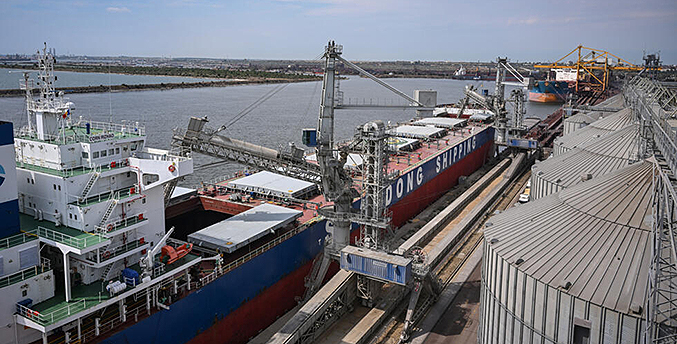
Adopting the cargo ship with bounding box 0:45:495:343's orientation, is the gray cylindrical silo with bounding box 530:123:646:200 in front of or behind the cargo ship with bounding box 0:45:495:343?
in front

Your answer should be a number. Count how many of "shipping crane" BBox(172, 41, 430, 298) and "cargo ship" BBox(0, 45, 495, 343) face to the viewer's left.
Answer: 1

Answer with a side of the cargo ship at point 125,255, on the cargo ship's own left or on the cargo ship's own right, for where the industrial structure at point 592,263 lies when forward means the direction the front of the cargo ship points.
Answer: on the cargo ship's own right

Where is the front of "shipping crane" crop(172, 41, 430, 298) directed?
to the viewer's left

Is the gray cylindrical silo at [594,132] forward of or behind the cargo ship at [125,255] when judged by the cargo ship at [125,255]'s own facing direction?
forward

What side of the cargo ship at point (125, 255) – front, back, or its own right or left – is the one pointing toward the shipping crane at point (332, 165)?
front

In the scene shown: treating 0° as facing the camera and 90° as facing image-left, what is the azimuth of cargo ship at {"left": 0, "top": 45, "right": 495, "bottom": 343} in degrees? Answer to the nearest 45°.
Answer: approximately 225°
